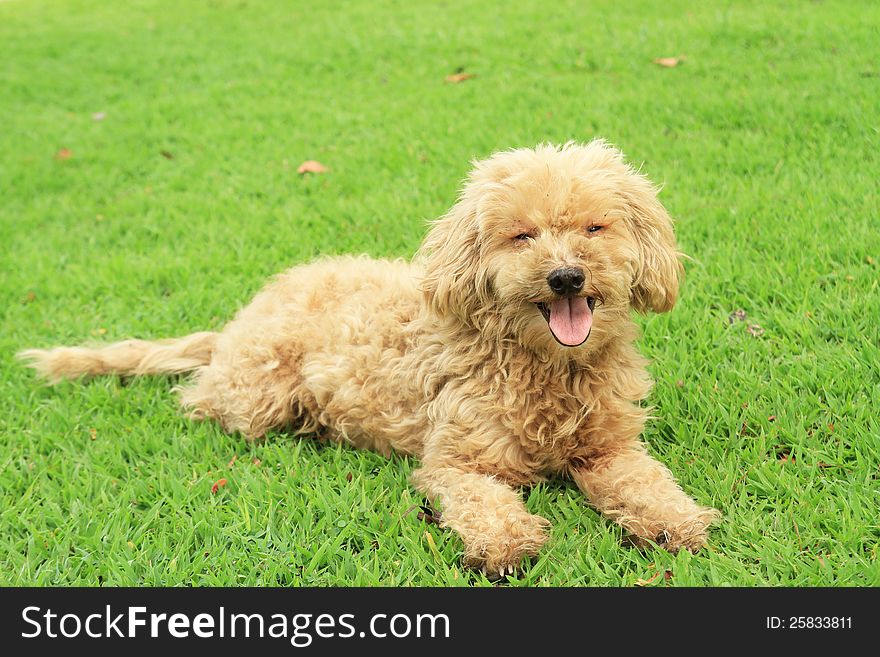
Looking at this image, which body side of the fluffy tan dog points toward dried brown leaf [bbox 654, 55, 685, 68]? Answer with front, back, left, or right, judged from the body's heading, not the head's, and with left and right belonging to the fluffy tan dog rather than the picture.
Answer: left

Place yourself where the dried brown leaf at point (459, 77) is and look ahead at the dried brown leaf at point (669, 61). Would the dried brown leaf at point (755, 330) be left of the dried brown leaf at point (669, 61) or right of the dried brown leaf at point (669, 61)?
right

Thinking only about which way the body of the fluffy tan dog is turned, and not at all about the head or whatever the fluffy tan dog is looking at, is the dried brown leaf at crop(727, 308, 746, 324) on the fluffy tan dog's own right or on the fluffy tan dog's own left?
on the fluffy tan dog's own left

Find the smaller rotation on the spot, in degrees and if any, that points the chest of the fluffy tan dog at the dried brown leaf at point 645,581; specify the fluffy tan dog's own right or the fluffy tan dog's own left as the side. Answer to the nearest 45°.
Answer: approximately 45° to the fluffy tan dog's own right

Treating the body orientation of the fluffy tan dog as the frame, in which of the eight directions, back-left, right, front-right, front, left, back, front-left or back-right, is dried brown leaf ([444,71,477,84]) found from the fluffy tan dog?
back-left

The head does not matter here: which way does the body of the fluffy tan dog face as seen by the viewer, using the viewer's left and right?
facing the viewer and to the right of the viewer

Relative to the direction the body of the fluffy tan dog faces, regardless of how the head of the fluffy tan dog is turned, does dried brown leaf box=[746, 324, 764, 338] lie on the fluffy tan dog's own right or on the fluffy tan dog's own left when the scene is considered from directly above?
on the fluffy tan dog's own left
